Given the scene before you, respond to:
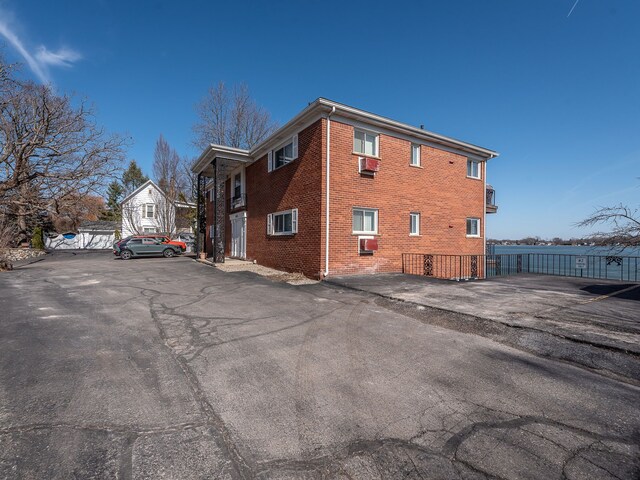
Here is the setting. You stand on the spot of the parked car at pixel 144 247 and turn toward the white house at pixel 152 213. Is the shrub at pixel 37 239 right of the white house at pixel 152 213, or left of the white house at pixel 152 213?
left

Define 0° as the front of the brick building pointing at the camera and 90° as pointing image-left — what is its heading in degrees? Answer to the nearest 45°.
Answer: approximately 45°

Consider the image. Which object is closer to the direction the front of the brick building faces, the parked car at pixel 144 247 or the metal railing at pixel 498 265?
the parked car

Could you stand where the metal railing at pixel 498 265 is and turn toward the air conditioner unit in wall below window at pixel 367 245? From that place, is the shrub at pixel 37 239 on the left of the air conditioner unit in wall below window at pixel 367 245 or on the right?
right

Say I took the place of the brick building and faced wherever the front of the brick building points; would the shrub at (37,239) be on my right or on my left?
on my right

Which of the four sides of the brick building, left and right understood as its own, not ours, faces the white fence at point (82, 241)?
right

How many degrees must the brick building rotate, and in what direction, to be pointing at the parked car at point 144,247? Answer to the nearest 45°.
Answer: approximately 90° to its right

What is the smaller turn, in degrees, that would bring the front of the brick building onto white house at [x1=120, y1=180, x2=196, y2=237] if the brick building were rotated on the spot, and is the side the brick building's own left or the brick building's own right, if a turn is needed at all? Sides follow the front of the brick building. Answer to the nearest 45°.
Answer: approximately 90° to the brick building's own right

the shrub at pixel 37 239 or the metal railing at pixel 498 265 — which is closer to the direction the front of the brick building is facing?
the shrub
